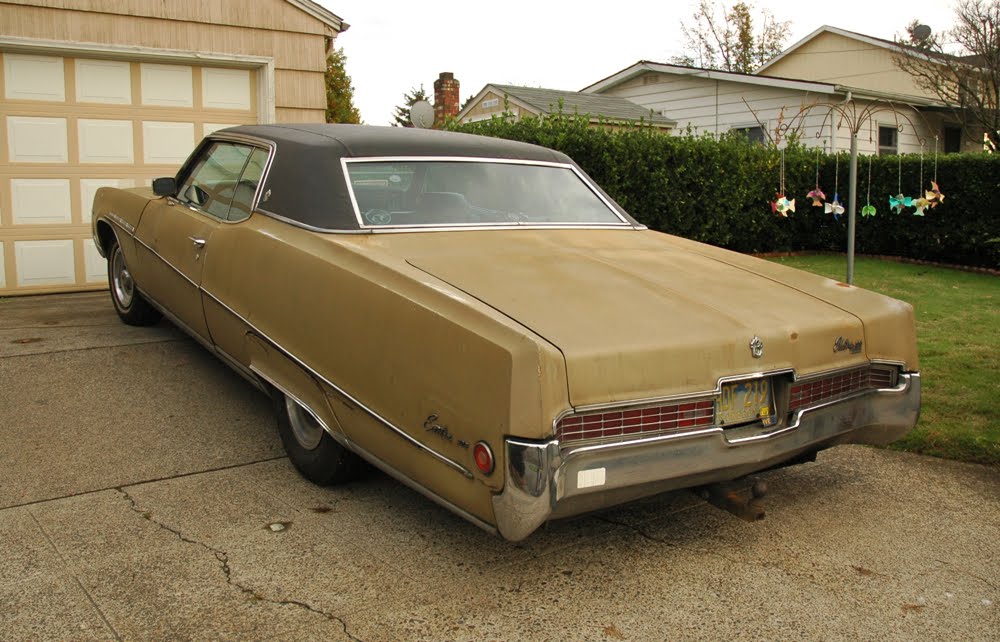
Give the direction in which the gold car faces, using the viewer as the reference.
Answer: facing away from the viewer and to the left of the viewer

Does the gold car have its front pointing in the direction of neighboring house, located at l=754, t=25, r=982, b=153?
no

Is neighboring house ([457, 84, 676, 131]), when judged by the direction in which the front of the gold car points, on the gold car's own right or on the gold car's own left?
on the gold car's own right

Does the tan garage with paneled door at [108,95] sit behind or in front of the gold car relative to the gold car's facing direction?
in front

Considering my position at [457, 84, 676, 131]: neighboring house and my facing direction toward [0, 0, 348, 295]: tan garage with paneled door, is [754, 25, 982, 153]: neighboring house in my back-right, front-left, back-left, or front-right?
back-left

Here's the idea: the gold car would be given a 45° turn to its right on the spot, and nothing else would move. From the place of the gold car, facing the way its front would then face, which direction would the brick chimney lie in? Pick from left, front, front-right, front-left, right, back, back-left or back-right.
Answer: front

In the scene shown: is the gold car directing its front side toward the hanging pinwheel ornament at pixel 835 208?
no

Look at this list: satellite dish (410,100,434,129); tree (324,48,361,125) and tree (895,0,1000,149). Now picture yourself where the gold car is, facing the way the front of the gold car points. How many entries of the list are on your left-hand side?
0

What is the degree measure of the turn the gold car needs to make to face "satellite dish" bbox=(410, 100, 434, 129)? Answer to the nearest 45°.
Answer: approximately 45° to its right

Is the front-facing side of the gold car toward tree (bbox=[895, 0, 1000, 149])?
no

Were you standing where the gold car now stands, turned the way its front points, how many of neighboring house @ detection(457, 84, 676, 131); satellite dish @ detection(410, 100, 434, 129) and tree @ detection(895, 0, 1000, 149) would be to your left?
0

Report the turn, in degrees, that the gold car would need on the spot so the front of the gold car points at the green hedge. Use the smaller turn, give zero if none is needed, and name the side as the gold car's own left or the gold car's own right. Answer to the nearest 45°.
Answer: approximately 45° to the gold car's own right

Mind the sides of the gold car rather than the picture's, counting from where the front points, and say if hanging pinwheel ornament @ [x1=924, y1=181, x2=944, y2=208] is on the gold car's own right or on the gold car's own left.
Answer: on the gold car's own right

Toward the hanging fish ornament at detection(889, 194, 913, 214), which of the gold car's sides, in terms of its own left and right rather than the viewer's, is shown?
right

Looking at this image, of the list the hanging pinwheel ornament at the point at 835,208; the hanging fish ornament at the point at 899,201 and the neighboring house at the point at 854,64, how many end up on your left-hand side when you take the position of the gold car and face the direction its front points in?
0

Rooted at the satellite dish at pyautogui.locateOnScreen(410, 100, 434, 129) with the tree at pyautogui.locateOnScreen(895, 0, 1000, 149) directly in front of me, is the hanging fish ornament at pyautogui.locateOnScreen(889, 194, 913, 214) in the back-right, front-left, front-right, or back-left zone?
front-right
